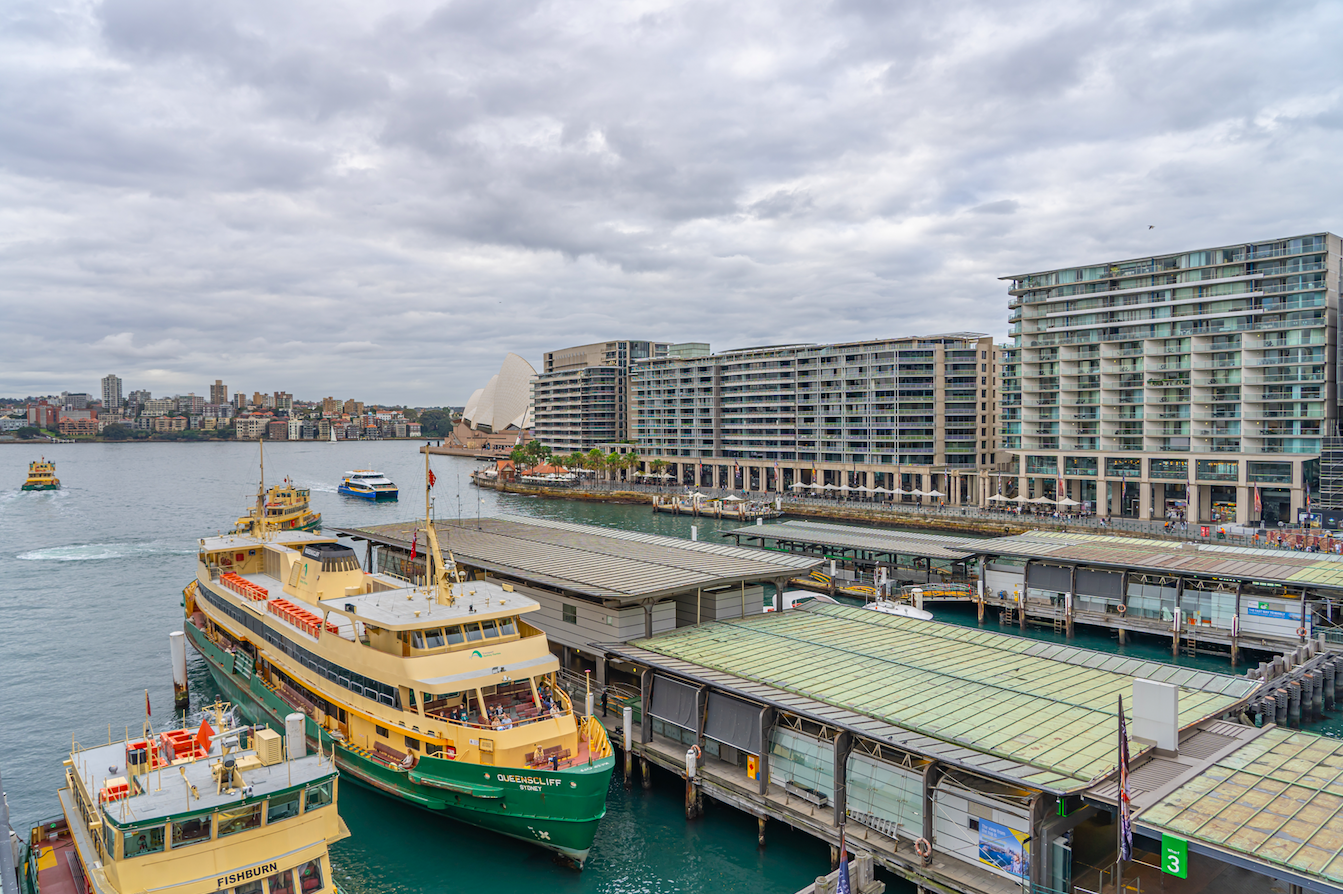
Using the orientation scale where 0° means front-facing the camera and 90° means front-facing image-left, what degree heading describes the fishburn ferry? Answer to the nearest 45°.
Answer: approximately 315°
